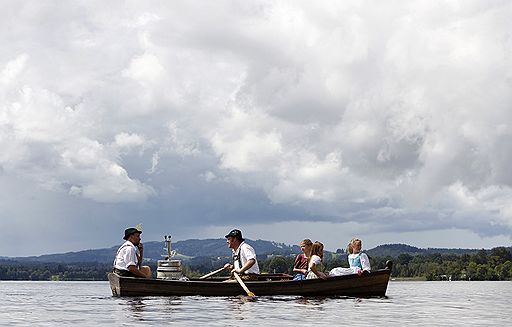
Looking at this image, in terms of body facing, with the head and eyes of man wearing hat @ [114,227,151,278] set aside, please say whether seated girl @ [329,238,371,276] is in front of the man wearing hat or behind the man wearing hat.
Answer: in front

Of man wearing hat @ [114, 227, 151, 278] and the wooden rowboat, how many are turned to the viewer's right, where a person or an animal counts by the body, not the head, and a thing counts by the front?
2

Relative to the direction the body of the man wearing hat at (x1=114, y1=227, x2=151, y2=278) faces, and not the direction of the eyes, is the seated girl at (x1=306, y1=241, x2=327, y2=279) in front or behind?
in front

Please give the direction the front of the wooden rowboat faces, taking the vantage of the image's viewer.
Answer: facing to the right of the viewer

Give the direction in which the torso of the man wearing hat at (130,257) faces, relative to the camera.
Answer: to the viewer's right

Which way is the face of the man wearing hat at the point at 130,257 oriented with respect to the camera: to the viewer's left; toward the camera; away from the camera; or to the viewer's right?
to the viewer's right
